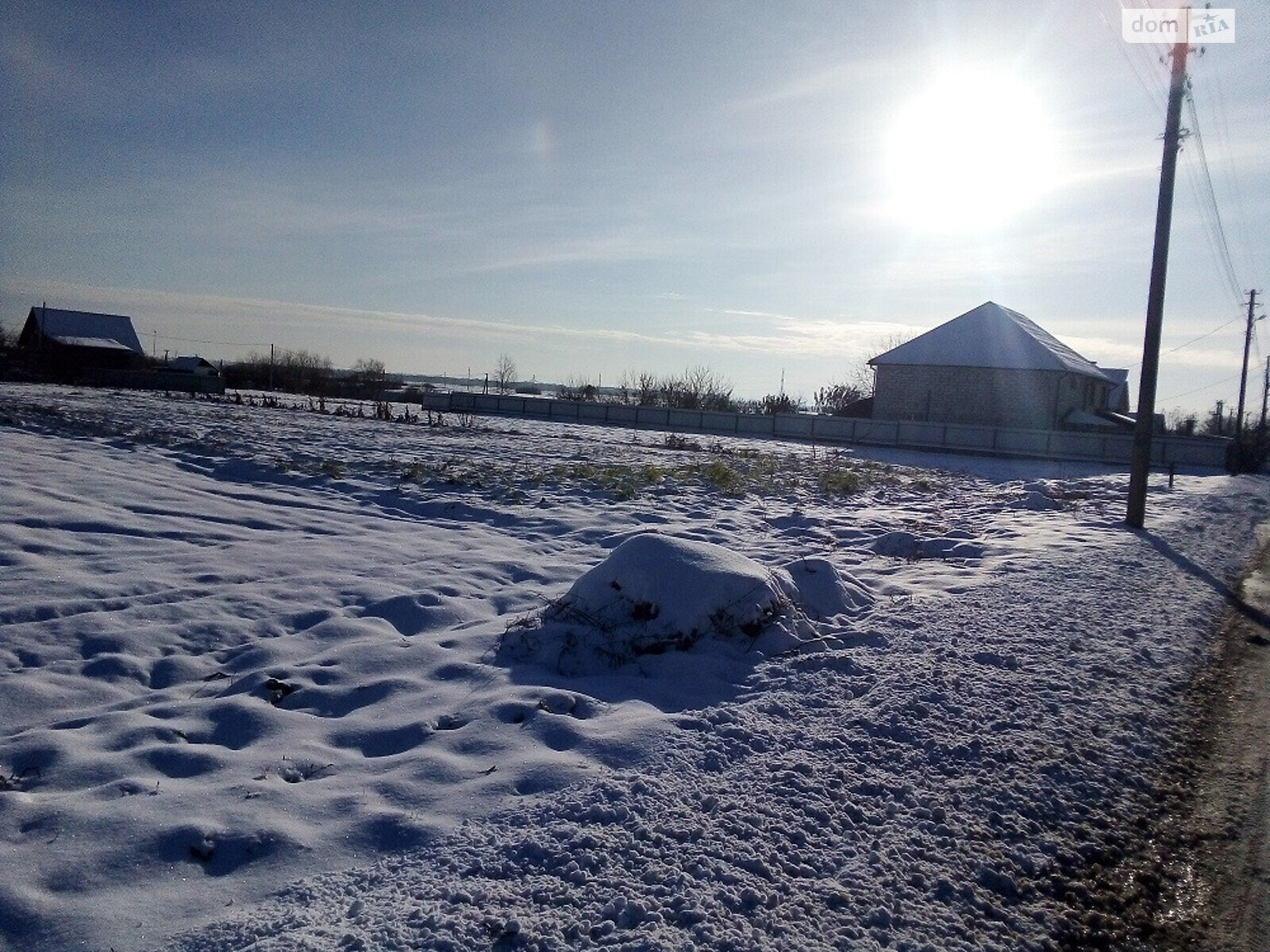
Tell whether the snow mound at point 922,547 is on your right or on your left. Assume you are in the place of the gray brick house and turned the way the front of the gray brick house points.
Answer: on your right

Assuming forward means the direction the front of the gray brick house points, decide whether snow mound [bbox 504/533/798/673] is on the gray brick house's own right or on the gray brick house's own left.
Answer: on the gray brick house's own right

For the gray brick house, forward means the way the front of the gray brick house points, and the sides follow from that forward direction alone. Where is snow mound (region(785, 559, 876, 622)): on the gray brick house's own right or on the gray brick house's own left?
on the gray brick house's own right

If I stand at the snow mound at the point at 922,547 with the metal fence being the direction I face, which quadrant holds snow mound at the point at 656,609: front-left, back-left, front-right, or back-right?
back-left
